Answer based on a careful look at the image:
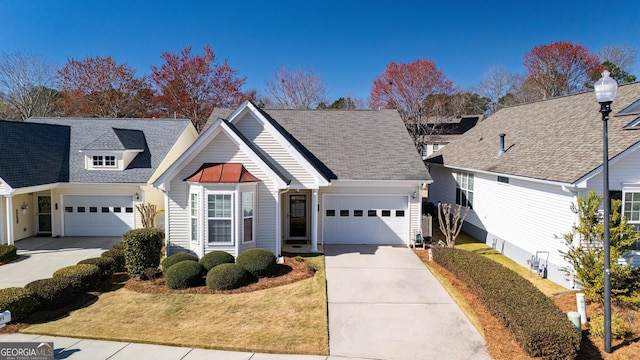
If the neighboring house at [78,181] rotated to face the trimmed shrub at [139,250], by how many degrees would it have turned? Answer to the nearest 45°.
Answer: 0° — it already faces it

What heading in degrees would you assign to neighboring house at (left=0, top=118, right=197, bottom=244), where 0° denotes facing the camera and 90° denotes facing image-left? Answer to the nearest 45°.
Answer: approximately 0°

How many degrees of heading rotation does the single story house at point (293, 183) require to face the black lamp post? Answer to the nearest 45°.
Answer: approximately 45° to its left

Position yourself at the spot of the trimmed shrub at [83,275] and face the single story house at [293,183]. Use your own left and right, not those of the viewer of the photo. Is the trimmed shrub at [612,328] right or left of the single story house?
right

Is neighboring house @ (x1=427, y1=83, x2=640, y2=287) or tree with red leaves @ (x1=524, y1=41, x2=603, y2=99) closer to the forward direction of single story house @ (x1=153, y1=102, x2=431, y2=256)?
the neighboring house

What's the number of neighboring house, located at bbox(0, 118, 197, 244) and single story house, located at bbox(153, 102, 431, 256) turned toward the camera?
2

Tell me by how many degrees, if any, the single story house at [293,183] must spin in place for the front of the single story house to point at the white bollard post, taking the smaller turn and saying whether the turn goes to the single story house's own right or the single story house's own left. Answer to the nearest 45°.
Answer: approximately 45° to the single story house's own left

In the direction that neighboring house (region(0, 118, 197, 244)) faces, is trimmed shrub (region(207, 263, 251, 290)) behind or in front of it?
in front

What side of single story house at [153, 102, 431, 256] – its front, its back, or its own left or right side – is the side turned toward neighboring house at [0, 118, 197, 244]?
right

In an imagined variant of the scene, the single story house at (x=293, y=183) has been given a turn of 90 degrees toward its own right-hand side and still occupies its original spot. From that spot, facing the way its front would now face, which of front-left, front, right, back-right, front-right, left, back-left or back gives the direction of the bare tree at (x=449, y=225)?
back

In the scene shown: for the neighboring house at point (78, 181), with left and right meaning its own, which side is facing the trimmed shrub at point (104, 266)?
front
